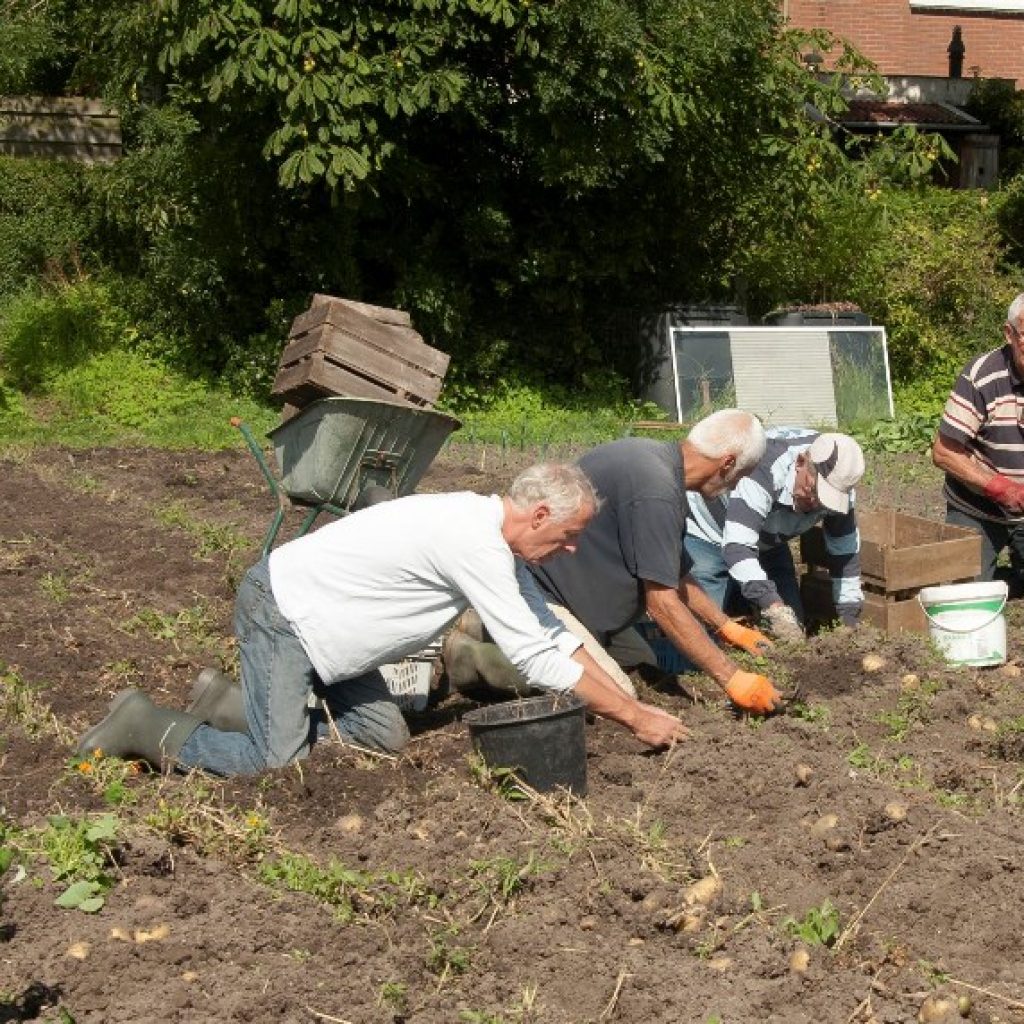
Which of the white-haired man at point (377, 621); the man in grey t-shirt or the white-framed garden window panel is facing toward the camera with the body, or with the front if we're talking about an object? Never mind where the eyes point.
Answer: the white-framed garden window panel

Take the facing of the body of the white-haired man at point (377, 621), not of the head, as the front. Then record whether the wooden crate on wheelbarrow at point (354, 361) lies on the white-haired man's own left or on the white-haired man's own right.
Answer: on the white-haired man's own left

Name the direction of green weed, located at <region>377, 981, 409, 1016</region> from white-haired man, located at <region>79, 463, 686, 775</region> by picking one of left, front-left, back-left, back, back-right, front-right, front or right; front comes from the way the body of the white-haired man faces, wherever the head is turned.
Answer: right

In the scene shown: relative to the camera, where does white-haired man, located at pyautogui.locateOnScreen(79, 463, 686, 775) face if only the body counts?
to the viewer's right

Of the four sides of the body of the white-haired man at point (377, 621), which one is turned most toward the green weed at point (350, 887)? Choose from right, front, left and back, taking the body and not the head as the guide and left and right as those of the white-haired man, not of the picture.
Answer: right

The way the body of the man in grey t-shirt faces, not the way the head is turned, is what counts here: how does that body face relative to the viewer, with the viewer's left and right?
facing to the right of the viewer

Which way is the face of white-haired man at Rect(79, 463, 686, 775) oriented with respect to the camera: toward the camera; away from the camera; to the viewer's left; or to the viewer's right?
to the viewer's right

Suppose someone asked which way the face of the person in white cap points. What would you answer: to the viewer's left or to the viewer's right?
to the viewer's left

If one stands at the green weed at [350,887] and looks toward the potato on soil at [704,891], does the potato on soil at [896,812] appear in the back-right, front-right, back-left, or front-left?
front-left

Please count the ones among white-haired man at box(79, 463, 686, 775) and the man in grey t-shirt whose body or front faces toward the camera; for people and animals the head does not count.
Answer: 0

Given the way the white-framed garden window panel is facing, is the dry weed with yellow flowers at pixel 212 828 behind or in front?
in front

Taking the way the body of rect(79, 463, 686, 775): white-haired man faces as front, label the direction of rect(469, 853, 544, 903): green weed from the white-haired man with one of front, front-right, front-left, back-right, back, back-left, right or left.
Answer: right

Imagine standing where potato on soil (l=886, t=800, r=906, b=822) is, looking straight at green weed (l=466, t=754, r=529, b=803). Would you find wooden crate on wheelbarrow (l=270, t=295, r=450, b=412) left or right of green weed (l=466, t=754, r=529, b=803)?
right

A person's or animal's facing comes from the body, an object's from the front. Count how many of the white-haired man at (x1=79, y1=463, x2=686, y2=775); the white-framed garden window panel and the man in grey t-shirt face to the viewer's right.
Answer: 2
